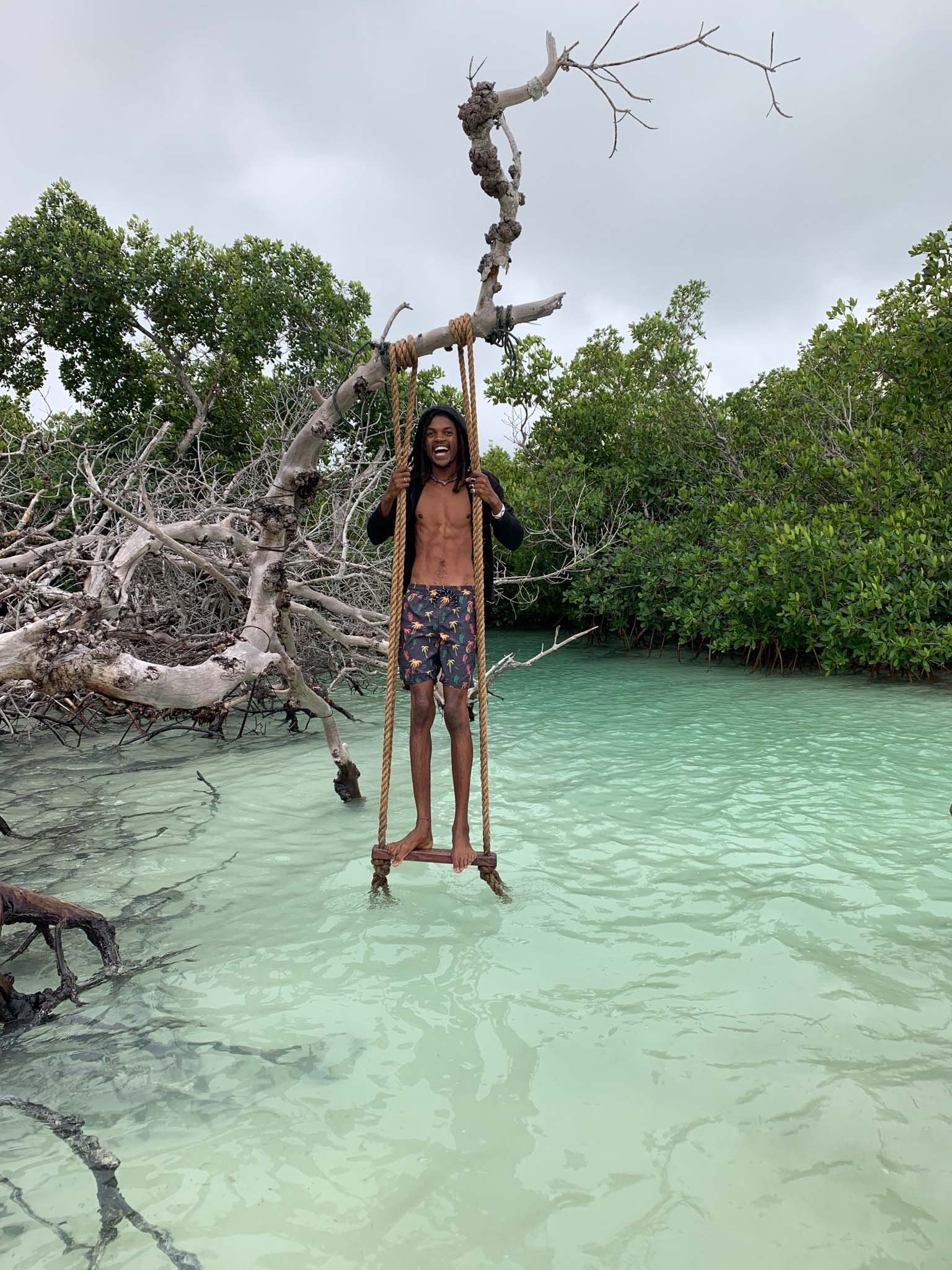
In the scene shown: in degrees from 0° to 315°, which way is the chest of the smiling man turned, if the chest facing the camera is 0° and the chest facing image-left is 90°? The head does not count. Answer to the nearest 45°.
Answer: approximately 0°

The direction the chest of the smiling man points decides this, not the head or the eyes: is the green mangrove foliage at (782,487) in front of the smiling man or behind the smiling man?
behind

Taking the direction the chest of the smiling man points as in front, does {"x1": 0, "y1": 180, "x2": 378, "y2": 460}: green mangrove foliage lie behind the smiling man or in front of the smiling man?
behind

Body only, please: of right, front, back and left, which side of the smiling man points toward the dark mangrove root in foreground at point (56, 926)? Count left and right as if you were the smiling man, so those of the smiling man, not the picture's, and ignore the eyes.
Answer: right
